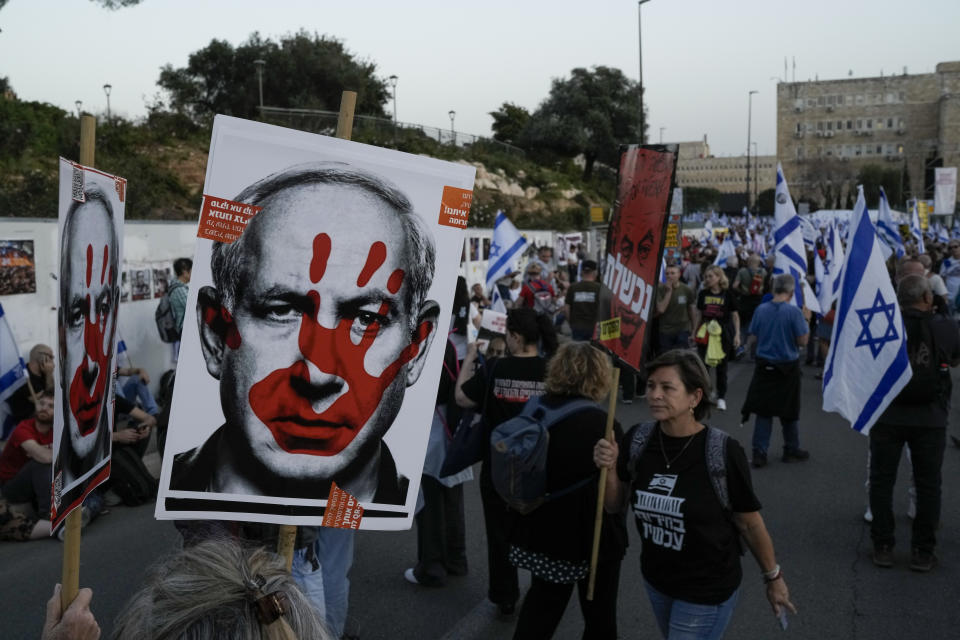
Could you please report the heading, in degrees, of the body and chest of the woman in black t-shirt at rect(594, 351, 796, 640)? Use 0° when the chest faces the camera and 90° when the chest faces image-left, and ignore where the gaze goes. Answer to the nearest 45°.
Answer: approximately 45°

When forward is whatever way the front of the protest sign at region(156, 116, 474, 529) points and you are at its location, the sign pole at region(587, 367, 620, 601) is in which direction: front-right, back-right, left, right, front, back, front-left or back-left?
back-left

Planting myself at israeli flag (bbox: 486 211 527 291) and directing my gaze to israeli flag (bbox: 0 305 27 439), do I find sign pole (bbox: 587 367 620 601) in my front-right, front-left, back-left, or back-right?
front-left

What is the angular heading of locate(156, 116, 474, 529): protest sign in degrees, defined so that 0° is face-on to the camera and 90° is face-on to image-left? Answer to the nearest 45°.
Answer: approximately 0°

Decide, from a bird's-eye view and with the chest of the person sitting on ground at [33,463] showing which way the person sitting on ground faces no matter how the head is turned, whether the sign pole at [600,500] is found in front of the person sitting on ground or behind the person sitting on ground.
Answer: in front

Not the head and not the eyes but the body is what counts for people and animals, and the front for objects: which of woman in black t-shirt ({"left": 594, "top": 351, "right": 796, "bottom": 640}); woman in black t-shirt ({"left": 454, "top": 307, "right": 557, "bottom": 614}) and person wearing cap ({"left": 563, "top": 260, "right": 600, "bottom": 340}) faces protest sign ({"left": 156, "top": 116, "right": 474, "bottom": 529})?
woman in black t-shirt ({"left": 594, "top": 351, "right": 796, "bottom": 640})

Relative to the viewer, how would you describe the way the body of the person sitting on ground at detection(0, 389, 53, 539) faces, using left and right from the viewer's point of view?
facing the viewer and to the right of the viewer

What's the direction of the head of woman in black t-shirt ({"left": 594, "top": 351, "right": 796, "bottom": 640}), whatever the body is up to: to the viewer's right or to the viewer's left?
to the viewer's left

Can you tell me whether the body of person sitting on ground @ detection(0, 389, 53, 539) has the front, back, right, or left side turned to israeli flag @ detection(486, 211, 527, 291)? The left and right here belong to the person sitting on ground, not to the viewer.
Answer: left

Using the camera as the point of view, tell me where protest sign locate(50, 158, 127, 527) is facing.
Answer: facing to the right of the viewer
